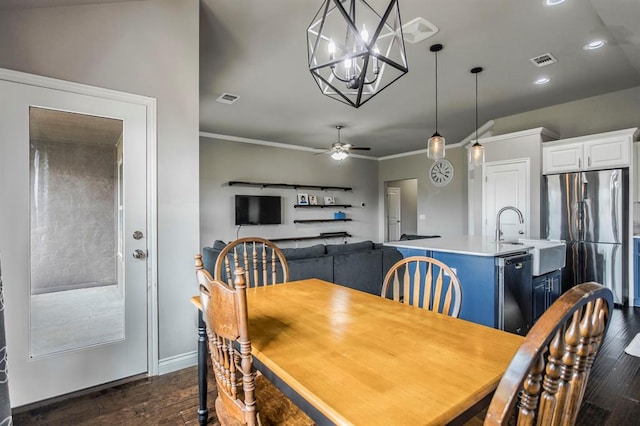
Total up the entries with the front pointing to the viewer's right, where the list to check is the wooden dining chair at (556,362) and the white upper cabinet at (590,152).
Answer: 0

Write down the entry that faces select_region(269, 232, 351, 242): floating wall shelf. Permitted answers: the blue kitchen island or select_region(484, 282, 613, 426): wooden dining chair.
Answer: the wooden dining chair

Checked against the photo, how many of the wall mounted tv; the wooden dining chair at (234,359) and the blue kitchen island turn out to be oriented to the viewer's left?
0

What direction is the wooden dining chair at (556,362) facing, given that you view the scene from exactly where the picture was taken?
facing away from the viewer and to the left of the viewer

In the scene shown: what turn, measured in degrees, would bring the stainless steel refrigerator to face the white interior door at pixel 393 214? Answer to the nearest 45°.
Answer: approximately 90° to its right

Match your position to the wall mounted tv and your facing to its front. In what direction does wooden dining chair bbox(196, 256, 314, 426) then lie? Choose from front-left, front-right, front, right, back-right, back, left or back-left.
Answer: front-right

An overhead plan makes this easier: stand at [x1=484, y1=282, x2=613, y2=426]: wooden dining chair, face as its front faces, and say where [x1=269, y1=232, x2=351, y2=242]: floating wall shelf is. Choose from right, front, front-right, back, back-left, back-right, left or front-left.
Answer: front

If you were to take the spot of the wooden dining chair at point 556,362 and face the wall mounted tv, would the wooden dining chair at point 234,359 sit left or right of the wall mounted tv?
left

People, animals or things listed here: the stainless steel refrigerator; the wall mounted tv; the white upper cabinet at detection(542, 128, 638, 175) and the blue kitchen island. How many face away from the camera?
0

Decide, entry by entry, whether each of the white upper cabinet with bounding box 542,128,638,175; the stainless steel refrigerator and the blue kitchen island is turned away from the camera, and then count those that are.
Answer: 0

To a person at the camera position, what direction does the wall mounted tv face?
facing the viewer and to the right of the viewer

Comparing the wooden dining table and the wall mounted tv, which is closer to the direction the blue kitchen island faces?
the wooden dining table

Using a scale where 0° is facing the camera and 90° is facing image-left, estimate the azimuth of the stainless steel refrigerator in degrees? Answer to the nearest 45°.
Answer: approximately 45°

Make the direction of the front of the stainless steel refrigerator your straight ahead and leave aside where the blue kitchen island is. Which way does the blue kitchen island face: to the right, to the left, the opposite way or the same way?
to the left

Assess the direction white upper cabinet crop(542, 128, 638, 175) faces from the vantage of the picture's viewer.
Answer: facing the viewer and to the left of the viewer

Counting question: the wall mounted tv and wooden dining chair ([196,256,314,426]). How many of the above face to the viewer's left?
0

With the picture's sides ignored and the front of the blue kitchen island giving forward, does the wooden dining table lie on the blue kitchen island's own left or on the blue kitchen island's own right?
on the blue kitchen island's own right

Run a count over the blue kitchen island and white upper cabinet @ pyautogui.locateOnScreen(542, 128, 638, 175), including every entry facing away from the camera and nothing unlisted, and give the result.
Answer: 0

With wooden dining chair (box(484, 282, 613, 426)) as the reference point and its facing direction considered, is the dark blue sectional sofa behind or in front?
in front

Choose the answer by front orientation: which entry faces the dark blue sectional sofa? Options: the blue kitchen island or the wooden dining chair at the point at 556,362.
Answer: the wooden dining chair

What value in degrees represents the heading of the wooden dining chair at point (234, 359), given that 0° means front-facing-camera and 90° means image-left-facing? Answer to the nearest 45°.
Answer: approximately 225°

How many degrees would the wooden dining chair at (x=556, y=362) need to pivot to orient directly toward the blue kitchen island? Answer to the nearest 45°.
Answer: approximately 45° to its right
